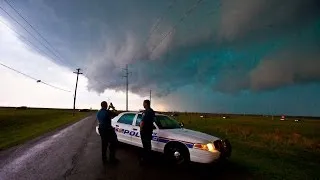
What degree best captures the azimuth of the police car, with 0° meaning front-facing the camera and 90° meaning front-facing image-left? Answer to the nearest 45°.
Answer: approximately 315°

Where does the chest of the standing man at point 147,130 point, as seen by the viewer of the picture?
to the viewer's left
